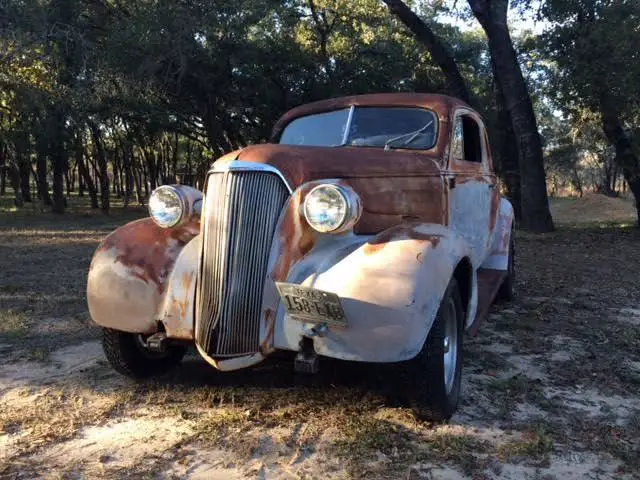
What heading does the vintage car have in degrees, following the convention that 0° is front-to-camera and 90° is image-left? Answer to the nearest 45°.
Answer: approximately 45°
